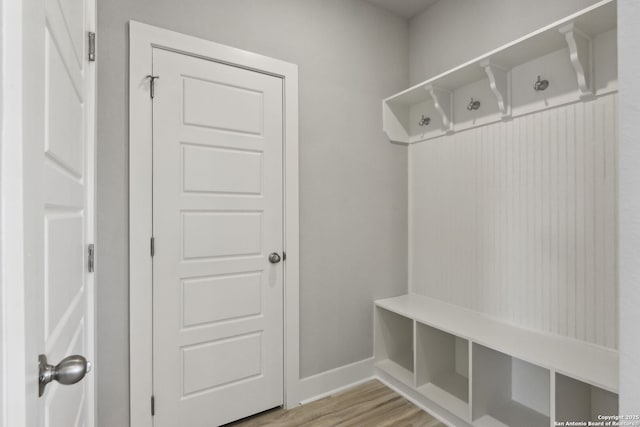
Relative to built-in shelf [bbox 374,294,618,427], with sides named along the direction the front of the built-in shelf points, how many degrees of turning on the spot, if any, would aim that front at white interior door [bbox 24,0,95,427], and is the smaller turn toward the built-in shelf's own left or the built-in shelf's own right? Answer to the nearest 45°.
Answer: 0° — it already faces it

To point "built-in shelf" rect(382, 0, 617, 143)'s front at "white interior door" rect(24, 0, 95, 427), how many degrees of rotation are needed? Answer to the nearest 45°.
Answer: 0° — it already faces it

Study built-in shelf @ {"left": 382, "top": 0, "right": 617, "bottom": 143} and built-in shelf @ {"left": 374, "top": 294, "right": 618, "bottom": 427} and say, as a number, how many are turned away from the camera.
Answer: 0

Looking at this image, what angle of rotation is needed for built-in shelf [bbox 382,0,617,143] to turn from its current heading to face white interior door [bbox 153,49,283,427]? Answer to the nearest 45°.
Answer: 0° — it already faces it

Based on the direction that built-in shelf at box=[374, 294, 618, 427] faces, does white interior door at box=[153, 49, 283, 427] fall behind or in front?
in front
